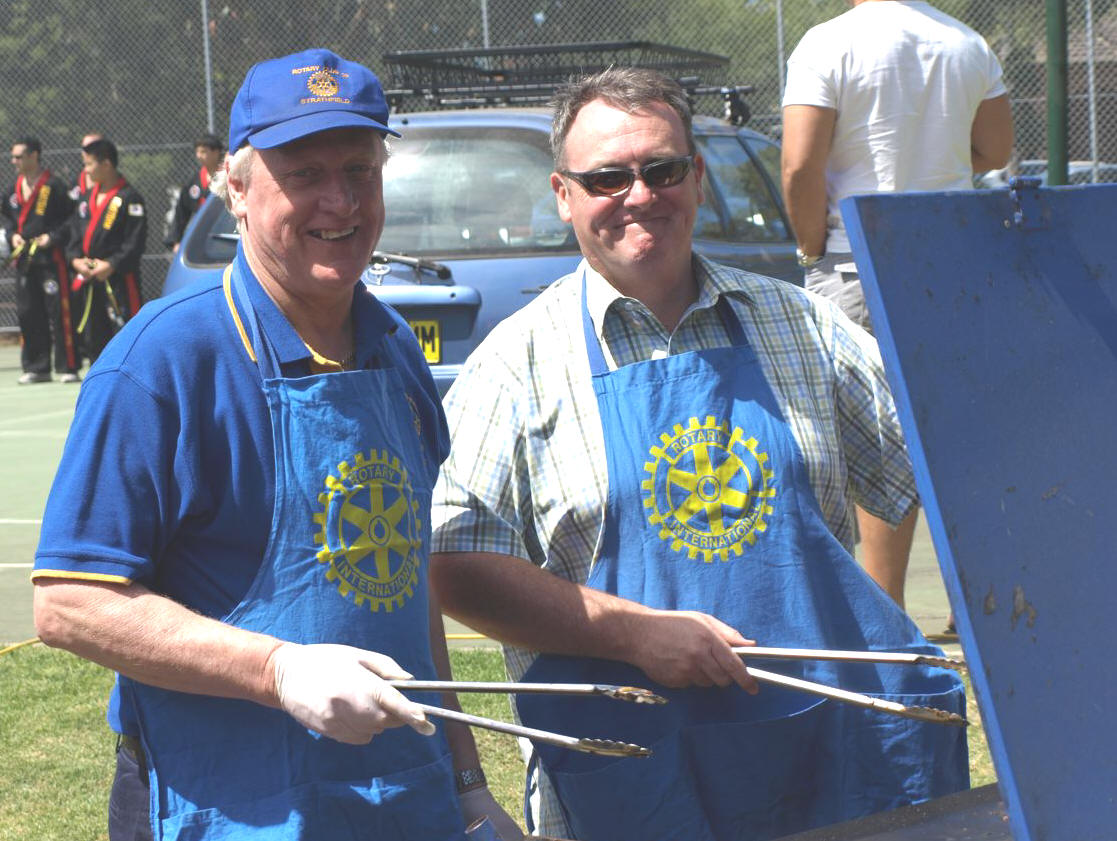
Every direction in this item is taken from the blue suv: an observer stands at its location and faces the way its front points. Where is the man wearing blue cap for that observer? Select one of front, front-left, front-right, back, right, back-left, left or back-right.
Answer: back-right

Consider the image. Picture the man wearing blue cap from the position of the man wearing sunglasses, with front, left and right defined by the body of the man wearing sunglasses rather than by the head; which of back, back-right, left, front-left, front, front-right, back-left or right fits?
front-right

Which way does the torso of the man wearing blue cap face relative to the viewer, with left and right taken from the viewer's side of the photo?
facing the viewer and to the right of the viewer

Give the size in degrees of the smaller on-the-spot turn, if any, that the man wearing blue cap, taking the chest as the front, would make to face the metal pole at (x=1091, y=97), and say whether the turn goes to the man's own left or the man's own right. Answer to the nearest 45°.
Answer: approximately 90° to the man's own left

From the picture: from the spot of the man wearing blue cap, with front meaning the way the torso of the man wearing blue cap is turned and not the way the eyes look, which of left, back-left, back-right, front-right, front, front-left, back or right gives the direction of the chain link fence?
back-left

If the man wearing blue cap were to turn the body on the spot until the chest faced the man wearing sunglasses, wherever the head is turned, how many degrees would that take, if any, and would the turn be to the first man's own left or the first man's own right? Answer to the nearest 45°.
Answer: approximately 90° to the first man's own left

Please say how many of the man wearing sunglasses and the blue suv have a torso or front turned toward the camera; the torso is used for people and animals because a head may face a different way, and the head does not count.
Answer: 1

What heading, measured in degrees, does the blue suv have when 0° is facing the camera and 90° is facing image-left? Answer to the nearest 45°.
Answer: approximately 225°

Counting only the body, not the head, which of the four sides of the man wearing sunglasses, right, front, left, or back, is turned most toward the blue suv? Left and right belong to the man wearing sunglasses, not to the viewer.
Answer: back
